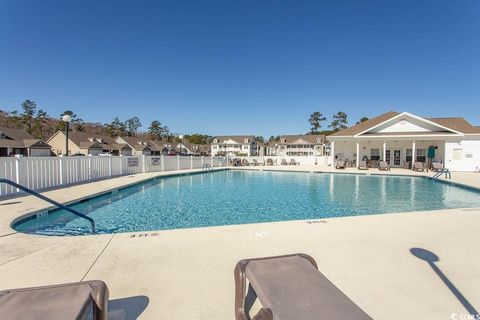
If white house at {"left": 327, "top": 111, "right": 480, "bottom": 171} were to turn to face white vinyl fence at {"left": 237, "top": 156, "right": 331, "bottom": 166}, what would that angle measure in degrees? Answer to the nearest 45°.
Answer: approximately 90° to its right

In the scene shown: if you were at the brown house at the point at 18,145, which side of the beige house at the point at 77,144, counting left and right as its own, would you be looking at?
right

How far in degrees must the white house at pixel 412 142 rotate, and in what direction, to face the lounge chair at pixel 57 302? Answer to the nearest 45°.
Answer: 0° — it already faces it

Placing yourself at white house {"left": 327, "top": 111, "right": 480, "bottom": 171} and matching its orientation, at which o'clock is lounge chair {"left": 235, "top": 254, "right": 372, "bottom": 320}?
The lounge chair is roughly at 12 o'clock from the white house.

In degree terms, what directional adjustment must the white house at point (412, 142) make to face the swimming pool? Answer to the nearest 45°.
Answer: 0° — it already faces it

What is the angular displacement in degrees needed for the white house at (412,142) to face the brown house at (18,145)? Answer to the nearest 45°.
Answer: approximately 90° to its right

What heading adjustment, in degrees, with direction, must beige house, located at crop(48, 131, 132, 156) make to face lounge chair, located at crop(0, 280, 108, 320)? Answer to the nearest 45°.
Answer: approximately 45° to its right

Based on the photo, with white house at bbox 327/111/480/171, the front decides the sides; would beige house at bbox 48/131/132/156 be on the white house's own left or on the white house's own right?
on the white house's own right
